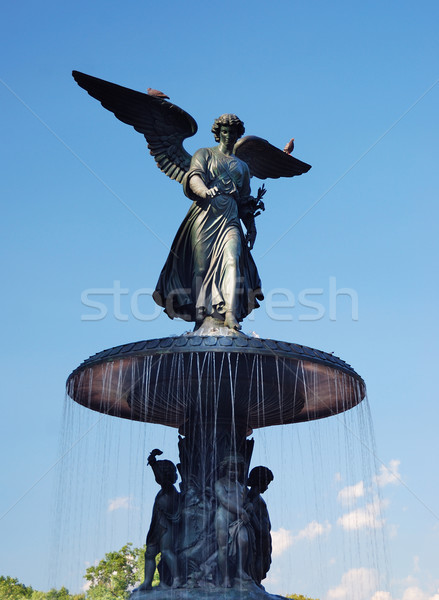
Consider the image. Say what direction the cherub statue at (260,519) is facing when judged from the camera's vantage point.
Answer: facing to the right of the viewer

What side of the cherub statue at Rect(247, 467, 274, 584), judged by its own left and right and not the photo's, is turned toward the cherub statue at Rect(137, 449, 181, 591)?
back

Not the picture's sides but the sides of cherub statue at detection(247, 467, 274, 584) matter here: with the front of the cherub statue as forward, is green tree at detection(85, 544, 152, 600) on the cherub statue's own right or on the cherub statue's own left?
on the cherub statue's own left
